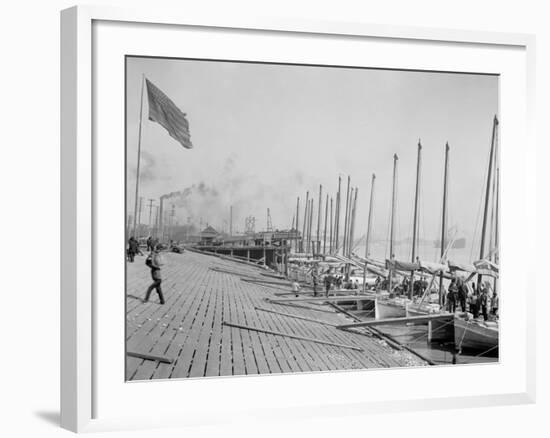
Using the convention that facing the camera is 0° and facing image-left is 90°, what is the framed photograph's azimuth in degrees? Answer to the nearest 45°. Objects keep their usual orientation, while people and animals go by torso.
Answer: approximately 315°
